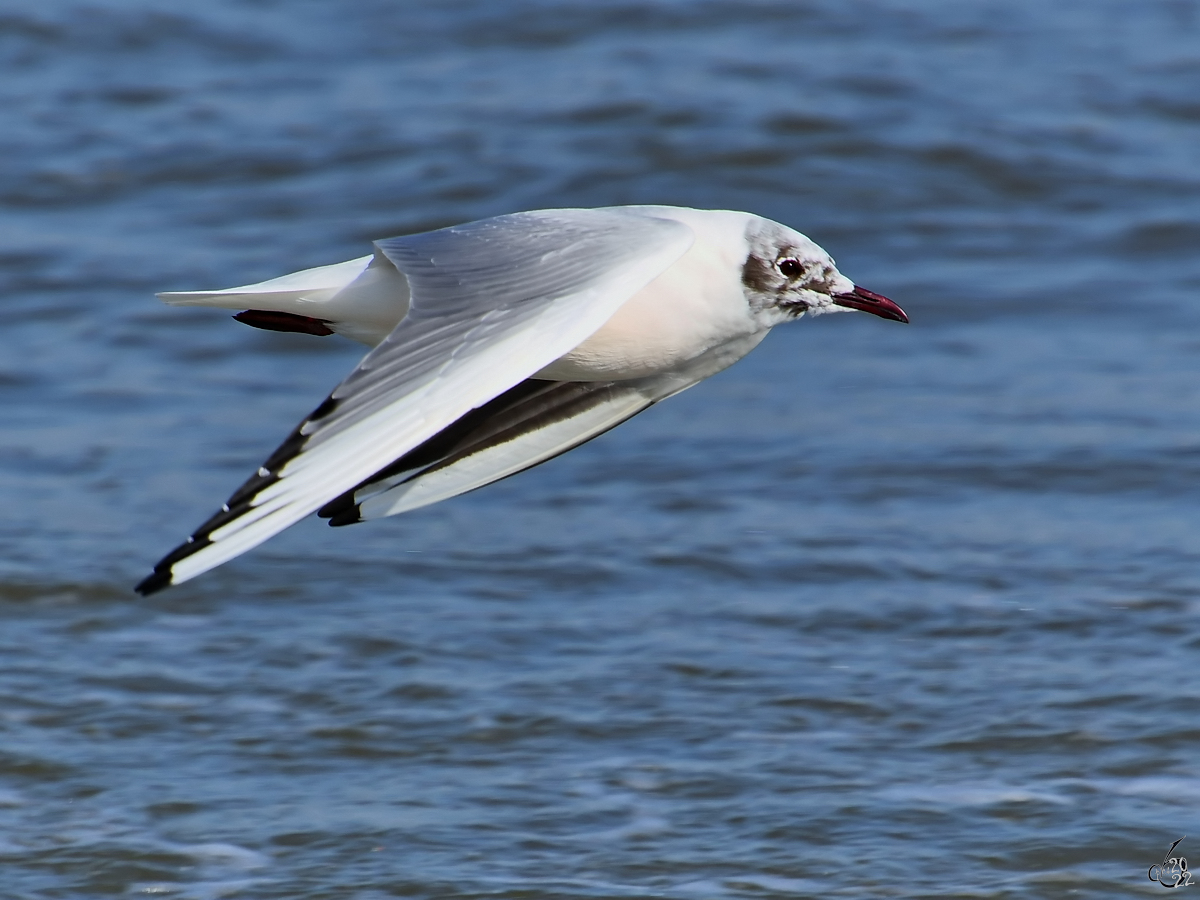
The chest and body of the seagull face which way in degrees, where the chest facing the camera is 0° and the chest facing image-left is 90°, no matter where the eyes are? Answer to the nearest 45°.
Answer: approximately 270°
